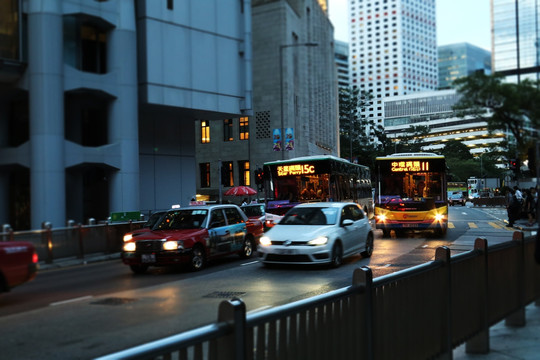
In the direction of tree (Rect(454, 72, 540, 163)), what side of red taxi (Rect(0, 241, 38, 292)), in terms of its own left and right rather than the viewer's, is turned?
back

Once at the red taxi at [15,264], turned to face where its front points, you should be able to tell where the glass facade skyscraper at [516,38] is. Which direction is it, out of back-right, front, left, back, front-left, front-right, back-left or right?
back

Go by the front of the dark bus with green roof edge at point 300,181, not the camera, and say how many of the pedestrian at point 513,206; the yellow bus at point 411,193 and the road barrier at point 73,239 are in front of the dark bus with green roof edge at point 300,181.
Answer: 1

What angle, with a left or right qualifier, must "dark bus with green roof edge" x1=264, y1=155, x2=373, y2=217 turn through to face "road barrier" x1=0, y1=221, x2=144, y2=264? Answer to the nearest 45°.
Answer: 0° — it already faces it

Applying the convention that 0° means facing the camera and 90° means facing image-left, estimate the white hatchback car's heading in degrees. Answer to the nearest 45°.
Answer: approximately 45°

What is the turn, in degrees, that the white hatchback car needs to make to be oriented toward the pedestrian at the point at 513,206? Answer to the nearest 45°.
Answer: approximately 180°

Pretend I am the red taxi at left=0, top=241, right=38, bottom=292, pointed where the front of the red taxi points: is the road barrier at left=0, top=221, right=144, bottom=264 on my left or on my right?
on my right

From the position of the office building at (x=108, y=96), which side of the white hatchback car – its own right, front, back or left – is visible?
right

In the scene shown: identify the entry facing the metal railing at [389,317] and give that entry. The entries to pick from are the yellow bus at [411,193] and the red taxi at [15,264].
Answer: the yellow bus

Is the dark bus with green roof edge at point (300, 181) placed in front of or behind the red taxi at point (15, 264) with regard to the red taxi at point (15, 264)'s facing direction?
behind

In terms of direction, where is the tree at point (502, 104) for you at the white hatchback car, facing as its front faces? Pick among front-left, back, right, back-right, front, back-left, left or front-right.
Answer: back
